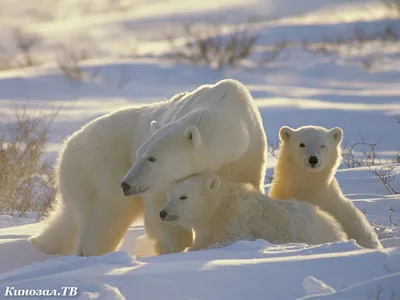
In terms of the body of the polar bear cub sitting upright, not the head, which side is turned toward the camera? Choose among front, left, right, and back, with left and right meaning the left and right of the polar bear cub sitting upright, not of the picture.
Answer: front

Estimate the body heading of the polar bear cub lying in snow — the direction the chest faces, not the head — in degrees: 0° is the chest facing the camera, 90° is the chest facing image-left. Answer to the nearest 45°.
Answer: approximately 90°

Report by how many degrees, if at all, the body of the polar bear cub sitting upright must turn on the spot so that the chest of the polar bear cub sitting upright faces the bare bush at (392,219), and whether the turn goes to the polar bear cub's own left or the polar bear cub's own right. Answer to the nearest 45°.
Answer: approximately 135° to the polar bear cub's own left

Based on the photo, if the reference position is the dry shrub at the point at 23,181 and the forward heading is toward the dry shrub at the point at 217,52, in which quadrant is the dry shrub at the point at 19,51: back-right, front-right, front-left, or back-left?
front-left

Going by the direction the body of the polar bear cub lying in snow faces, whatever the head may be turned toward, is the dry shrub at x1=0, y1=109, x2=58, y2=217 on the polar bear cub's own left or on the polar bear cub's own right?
on the polar bear cub's own right

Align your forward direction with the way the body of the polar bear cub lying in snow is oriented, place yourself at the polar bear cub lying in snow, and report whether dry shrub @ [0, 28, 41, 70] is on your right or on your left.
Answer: on your right

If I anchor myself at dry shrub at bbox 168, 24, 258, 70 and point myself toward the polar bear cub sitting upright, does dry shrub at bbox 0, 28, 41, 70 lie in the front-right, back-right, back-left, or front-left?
back-right

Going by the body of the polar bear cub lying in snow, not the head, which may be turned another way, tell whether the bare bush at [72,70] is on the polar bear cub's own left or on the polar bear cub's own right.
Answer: on the polar bear cub's own right

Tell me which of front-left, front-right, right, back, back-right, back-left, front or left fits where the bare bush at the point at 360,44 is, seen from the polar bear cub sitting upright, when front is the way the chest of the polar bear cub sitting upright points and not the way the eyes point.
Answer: back

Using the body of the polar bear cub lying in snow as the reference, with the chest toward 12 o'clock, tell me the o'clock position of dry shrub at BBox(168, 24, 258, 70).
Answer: The dry shrub is roughly at 3 o'clock from the polar bear cub lying in snow.

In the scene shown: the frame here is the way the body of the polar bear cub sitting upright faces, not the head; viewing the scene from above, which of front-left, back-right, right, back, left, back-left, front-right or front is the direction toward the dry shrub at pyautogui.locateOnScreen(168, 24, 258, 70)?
back

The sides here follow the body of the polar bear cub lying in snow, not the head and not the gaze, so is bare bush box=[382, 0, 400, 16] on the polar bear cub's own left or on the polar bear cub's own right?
on the polar bear cub's own right

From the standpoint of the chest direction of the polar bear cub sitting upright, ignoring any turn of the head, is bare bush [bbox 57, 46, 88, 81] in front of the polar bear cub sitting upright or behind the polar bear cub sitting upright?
behind
